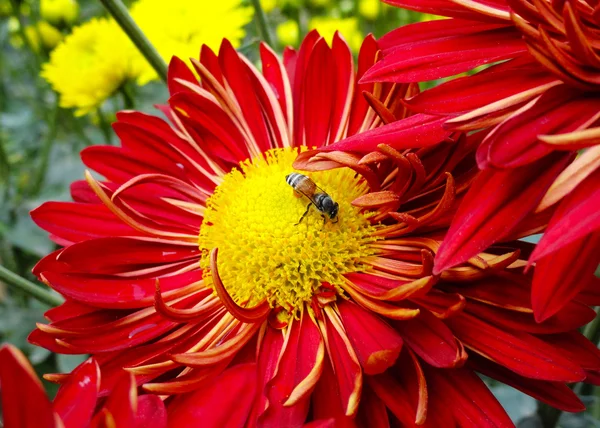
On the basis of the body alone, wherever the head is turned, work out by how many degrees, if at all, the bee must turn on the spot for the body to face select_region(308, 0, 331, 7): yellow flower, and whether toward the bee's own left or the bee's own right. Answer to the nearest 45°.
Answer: approximately 135° to the bee's own left

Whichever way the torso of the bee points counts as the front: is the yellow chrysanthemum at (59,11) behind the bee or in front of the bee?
behind

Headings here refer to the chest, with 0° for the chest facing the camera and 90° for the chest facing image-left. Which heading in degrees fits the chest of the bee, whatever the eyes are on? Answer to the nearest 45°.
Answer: approximately 315°

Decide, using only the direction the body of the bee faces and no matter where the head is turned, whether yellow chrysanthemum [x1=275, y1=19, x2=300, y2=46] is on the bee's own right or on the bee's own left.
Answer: on the bee's own left
